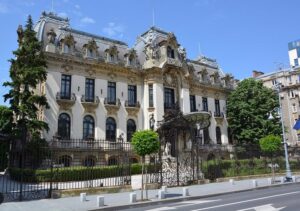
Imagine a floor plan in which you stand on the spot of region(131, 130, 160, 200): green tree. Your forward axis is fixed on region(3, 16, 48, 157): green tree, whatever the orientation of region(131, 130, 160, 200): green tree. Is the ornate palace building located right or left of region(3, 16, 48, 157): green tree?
right

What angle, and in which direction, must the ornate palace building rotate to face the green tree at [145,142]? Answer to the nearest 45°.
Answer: approximately 45° to its right

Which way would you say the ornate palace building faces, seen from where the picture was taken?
facing the viewer and to the right of the viewer

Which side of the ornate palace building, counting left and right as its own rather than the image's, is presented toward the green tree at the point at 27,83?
right

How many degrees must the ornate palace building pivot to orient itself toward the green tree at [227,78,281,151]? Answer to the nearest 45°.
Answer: approximately 45° to its left
